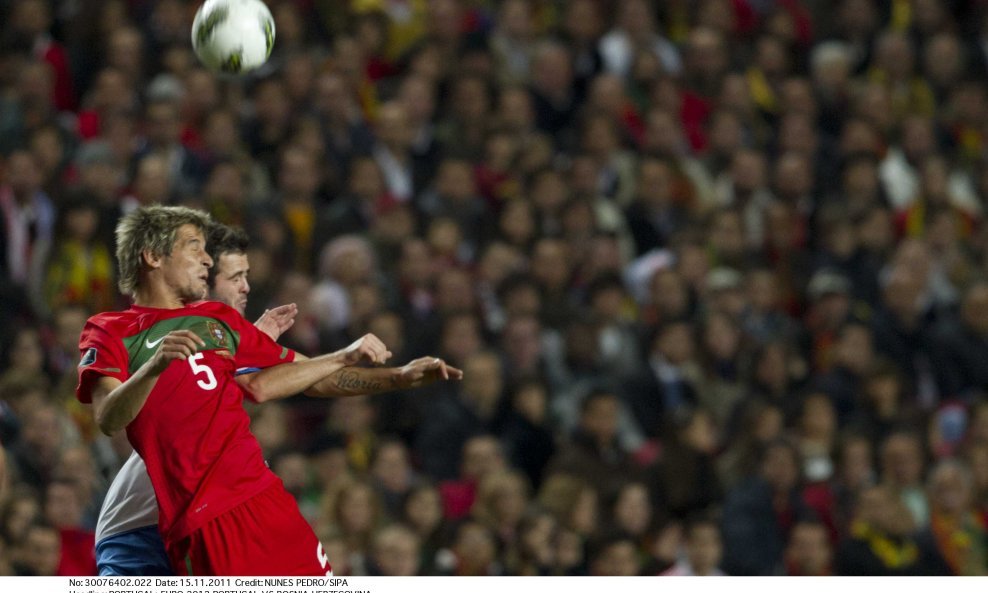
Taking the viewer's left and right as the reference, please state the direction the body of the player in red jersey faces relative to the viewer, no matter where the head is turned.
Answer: facing the viewer and to the right of the viewer
